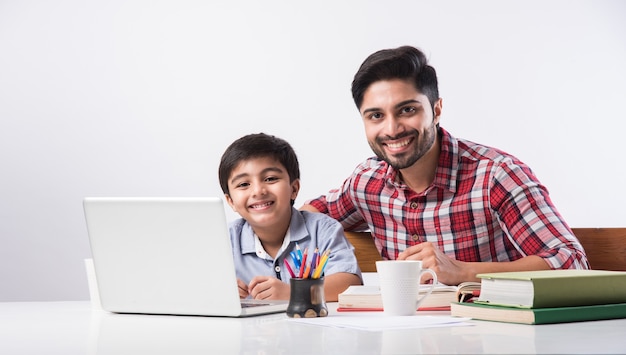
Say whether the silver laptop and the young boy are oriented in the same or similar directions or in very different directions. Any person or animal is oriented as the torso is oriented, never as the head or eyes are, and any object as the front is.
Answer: very different directions

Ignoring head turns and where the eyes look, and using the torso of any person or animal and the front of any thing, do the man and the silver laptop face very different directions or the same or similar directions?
very different directions
